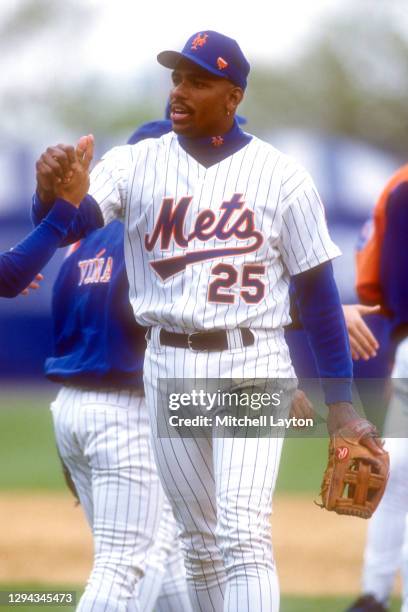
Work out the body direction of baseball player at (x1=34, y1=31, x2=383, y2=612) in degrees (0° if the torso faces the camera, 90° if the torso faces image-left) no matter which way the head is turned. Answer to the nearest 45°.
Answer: approximately 0°
